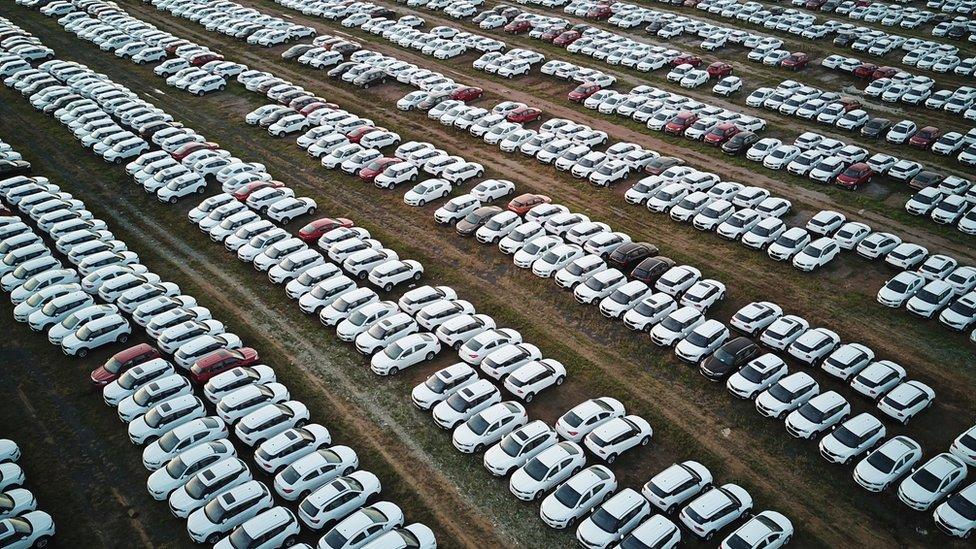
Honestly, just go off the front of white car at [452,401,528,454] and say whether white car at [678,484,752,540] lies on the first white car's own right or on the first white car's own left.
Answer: on the first white car's own left

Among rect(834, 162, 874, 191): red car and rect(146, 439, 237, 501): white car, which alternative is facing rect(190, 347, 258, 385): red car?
rect(834, 162, 874, 191): red car

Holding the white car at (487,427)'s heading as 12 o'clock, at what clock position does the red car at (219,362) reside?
The red car is roughly at 2 o'clock from the white car.

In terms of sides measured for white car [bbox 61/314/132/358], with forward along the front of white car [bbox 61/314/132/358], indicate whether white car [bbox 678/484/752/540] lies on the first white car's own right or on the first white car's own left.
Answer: on the first white car's own left

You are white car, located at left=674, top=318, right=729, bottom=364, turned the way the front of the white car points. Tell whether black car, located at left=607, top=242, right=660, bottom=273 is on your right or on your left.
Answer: on your right

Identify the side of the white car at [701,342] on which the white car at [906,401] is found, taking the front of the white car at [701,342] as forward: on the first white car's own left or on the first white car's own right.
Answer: on the first white car's own left

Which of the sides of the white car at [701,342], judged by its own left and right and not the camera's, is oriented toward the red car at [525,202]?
right

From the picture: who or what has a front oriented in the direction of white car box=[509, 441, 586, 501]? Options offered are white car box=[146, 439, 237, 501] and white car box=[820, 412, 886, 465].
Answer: white car box=[820, 412, 886, 465]
